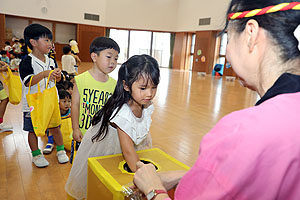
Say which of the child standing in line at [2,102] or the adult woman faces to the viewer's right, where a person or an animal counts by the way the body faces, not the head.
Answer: the child standing in line

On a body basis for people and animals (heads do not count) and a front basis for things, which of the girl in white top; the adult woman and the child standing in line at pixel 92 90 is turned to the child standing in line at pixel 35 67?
the adult woman

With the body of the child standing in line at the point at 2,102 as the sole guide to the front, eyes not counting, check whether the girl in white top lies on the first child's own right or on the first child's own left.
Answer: on the first child's own right

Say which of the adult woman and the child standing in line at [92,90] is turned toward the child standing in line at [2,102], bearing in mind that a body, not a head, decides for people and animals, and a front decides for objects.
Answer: the adult woman

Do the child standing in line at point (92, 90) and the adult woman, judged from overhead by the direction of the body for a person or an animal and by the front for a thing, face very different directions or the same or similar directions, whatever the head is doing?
very different directions

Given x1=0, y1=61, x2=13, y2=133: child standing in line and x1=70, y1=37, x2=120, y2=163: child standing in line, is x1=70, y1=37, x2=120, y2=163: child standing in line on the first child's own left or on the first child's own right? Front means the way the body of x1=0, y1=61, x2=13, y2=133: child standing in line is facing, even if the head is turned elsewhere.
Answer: on the first child's own right

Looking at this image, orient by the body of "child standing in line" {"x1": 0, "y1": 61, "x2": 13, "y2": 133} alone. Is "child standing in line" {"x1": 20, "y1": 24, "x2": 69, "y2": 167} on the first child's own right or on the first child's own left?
on the first child's own right

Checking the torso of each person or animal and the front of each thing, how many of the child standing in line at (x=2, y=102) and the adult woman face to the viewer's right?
1

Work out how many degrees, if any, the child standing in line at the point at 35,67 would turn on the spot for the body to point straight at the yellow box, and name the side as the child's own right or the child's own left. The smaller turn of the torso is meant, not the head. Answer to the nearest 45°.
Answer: approximately 45° to the child's own right

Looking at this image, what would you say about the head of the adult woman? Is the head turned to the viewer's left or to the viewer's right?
to the viewer's left

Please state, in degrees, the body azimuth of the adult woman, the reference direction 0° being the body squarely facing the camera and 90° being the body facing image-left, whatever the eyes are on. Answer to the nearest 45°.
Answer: approximately 135°

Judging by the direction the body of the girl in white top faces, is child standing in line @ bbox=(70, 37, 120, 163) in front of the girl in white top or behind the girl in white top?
behind

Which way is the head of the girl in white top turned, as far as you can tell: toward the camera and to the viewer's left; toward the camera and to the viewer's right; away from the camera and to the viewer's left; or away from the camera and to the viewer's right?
toward the camera and to the viewer's right

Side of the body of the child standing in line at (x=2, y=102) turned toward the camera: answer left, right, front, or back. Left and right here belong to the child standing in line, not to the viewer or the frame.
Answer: right

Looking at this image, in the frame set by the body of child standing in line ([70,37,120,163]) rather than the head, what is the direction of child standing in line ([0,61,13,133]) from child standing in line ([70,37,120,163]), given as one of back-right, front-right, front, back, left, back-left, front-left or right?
back
